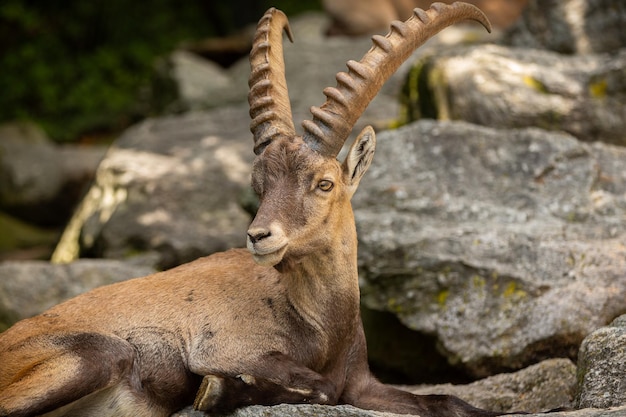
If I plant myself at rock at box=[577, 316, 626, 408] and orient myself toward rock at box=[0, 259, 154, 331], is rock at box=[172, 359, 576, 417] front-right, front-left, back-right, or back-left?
front-left

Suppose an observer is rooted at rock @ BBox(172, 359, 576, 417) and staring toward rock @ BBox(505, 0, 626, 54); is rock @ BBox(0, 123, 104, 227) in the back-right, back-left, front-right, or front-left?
front-left

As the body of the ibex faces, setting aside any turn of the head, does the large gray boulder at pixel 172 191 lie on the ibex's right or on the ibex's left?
on the ibex's left

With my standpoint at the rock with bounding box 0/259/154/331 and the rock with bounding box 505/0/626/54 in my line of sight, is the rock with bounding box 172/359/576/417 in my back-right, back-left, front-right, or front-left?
front-right

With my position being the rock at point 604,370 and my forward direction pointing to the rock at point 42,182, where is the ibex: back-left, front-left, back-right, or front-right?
front-left

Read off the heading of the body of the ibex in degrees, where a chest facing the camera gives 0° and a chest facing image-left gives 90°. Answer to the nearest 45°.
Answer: approximately 270°

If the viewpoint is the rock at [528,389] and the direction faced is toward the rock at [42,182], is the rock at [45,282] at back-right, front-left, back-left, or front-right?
front-left

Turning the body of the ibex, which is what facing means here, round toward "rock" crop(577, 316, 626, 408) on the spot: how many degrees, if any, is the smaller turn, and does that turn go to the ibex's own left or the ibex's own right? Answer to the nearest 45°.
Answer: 0° — it already faces it

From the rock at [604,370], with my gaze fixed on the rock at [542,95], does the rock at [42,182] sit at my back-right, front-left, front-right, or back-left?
front-left

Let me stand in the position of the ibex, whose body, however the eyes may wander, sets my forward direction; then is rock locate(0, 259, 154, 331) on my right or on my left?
on my left
